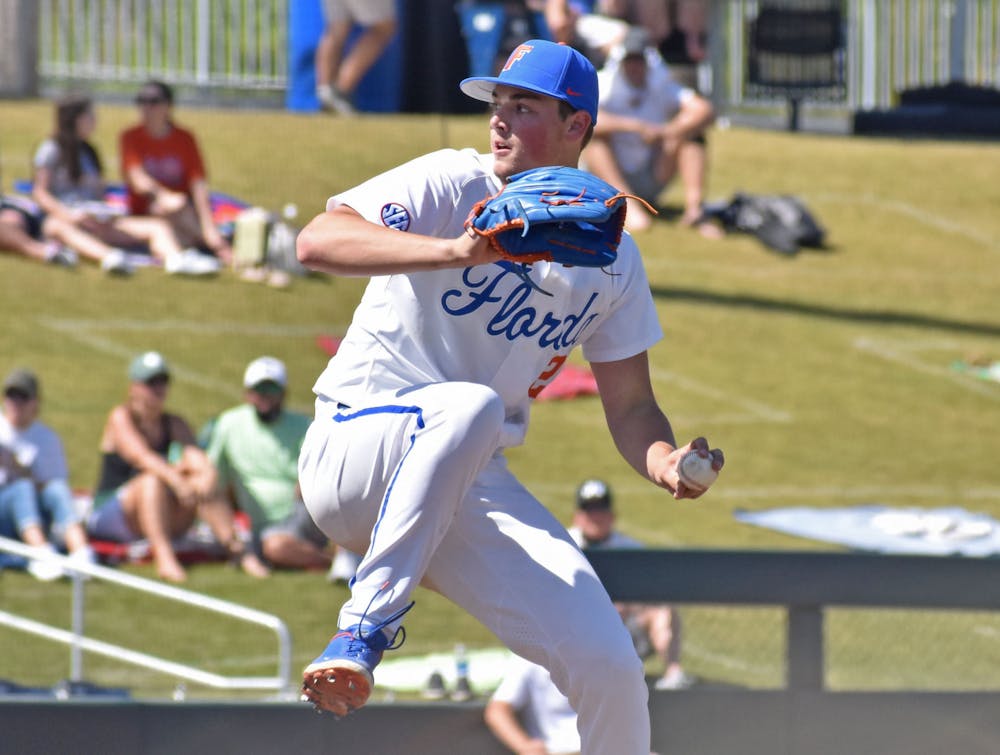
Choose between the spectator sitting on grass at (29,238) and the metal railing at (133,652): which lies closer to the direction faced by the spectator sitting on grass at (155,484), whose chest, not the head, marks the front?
the metal railing

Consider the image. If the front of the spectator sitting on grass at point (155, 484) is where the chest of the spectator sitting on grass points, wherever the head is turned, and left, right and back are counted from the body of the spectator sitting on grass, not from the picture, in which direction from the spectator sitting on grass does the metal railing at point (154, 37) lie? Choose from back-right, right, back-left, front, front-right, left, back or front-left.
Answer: back-left

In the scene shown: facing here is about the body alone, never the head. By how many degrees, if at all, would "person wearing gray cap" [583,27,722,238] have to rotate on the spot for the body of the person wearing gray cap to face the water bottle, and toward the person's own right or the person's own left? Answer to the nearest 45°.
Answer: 0° — they already face it

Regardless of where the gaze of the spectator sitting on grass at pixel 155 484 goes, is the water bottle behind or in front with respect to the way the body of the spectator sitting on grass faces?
in front

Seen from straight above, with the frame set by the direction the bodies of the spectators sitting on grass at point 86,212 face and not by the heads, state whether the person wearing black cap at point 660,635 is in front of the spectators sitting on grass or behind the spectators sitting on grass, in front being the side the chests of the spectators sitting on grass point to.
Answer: in front

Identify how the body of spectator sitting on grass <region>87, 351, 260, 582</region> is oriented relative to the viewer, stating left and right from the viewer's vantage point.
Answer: facing the viewer and to the right of the viewer

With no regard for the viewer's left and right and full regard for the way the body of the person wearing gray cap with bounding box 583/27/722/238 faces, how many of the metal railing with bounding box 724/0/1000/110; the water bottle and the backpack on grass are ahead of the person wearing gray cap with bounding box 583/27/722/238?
1

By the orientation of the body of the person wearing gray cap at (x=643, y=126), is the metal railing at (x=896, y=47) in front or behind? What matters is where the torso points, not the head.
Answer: behind

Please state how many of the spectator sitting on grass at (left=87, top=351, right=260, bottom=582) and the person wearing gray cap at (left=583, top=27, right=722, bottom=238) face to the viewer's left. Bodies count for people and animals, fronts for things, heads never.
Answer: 0

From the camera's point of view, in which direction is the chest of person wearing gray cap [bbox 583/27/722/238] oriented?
toward the camera

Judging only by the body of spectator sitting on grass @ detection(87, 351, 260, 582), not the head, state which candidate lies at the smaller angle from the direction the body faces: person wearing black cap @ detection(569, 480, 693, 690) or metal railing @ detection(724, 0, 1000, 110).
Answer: the person wearing black cap
